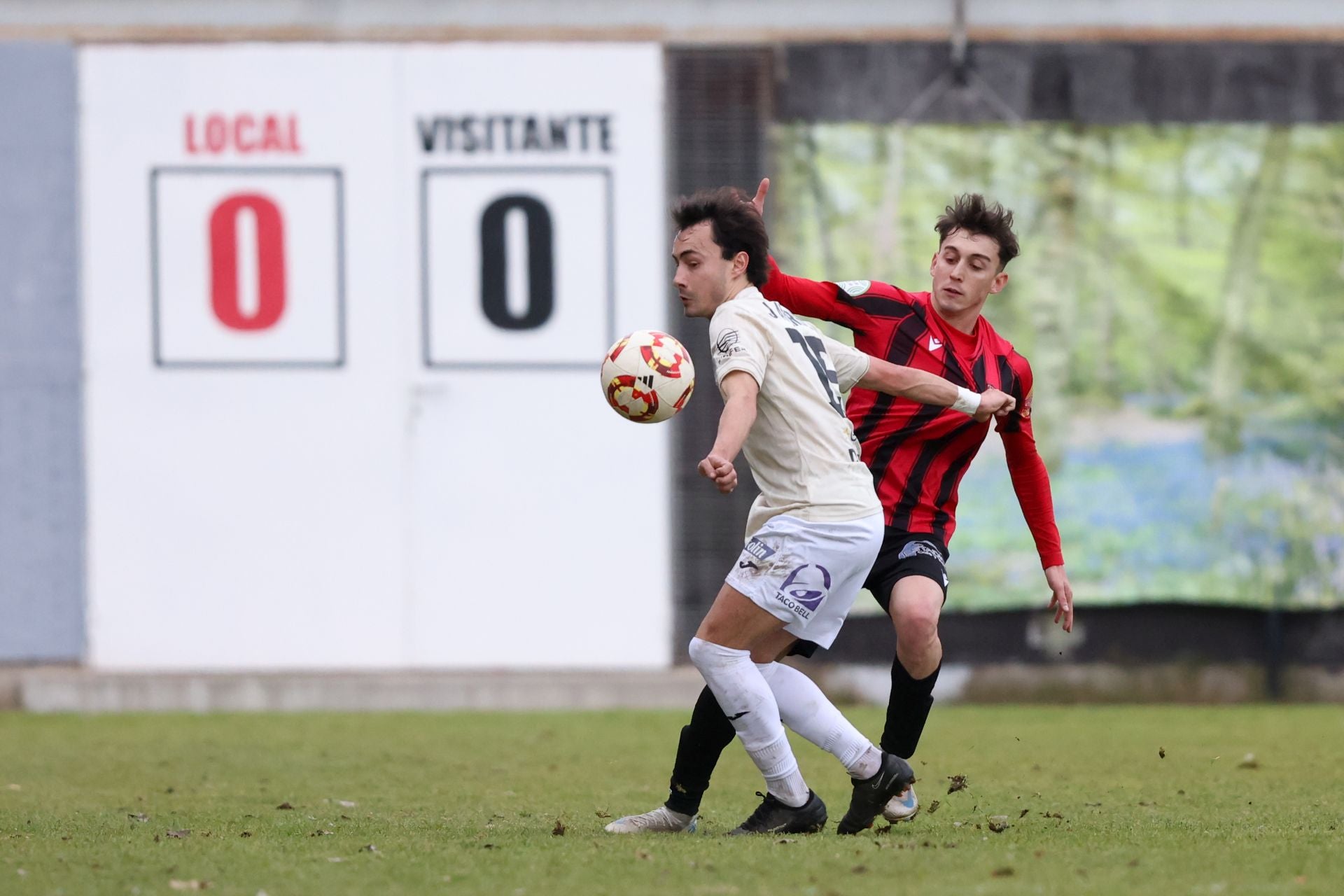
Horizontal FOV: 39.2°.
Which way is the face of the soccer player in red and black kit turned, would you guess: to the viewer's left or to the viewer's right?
to the viewer's left

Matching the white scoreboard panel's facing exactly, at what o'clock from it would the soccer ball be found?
The soccer ball is roughly at 12 o'clock from the white scoreboard panel.

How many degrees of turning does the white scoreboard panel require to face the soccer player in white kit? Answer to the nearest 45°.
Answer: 0° — it already faces them

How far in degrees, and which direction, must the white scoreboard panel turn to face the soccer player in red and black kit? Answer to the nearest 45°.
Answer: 0° — it already faces them

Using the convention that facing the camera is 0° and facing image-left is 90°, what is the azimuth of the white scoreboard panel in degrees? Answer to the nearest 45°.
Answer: approximately 0°
